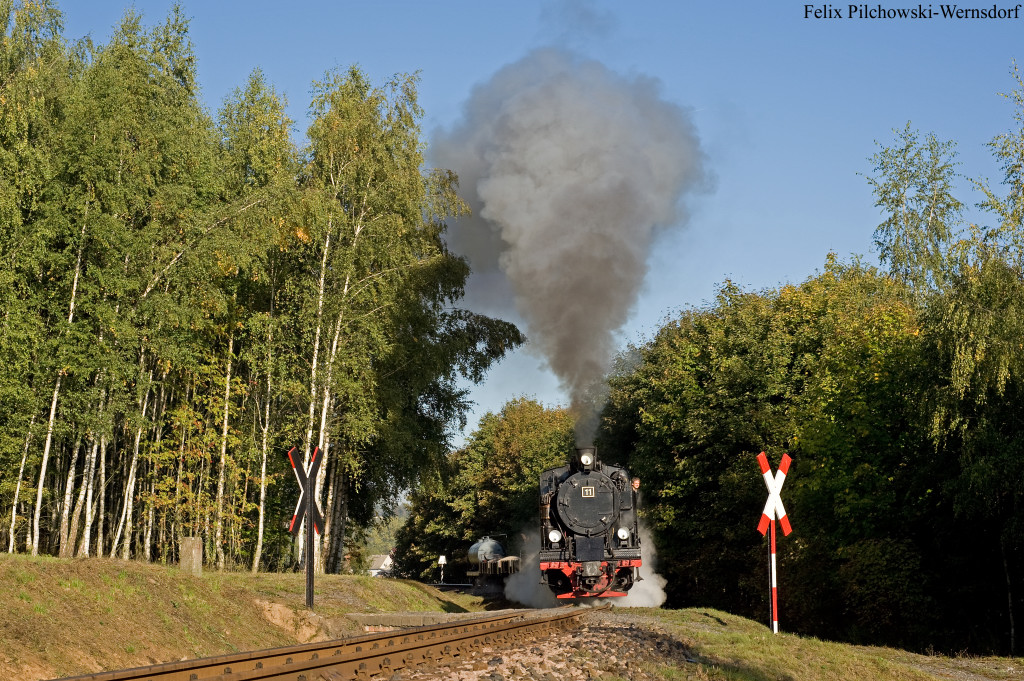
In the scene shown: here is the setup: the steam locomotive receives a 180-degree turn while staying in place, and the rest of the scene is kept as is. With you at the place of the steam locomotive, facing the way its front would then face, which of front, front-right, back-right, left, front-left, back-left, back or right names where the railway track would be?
back

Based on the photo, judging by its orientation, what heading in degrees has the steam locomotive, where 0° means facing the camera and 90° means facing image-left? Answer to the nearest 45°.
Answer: approximately 0°
